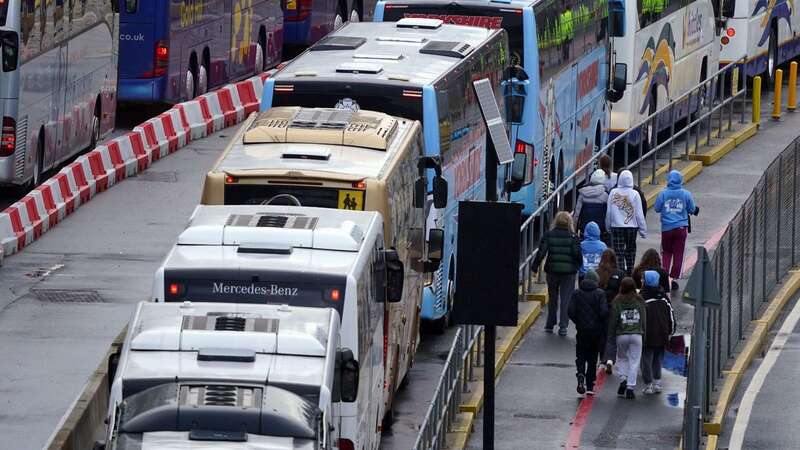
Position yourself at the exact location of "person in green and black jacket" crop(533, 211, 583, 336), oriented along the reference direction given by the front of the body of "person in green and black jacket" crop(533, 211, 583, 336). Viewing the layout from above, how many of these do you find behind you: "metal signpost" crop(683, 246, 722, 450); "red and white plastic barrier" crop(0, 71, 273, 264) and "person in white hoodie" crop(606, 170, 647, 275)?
1

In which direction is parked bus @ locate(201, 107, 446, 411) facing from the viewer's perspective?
away from the camera

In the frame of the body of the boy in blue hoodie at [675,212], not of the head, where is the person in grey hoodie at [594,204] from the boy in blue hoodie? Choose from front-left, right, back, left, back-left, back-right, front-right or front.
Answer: left

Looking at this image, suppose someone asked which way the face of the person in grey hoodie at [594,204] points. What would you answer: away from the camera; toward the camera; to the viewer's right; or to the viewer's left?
away from the camera

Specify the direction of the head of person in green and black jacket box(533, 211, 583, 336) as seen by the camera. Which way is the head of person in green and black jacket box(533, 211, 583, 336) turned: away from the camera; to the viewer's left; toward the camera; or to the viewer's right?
away from the camera

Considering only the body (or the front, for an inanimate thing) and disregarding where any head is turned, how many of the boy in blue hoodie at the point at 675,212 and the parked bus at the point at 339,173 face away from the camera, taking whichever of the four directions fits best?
2

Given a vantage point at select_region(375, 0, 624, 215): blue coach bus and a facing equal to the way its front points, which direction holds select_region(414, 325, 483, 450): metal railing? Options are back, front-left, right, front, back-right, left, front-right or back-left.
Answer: back

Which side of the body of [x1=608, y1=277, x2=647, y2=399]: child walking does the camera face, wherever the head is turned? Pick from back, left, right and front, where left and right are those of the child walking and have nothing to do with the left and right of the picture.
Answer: back

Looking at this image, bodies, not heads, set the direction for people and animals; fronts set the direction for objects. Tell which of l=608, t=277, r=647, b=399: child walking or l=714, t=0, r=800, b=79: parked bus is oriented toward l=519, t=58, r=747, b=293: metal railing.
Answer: the child walking

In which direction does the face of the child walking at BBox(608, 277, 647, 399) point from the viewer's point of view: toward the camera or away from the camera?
away from the camera

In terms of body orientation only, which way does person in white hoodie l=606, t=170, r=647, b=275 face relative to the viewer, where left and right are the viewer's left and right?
facing away from the viewer

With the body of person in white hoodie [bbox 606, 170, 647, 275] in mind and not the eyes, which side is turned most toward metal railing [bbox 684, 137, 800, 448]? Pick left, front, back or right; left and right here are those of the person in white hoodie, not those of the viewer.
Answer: right

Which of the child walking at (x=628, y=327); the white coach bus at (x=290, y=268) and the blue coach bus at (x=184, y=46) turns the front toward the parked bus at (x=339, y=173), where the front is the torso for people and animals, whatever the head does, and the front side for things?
the white coach bus

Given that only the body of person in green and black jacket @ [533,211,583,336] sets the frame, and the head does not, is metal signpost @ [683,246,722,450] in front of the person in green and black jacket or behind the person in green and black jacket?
behind

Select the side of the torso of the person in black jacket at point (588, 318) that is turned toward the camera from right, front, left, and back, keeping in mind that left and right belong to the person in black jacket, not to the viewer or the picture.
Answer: back

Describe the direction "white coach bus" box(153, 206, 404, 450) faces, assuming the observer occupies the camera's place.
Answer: facing away from the viewer
